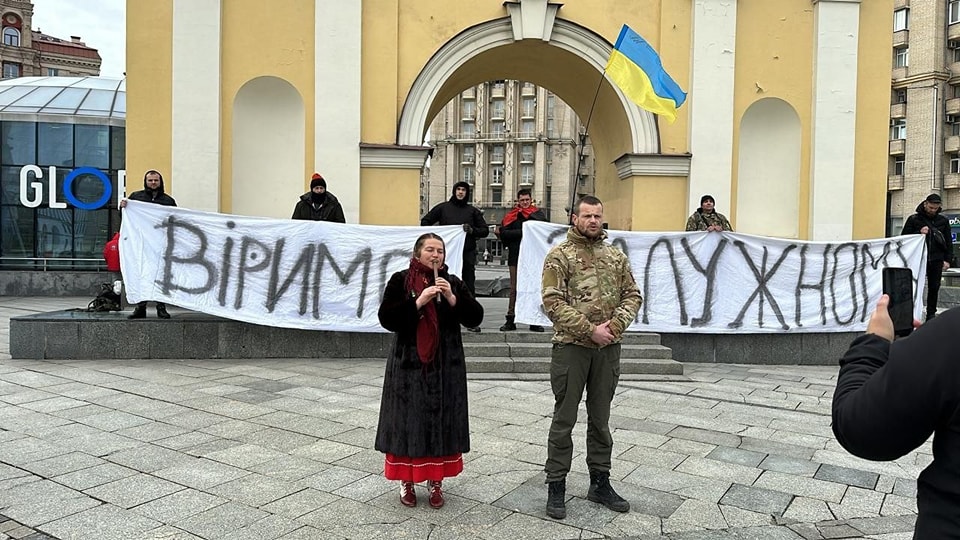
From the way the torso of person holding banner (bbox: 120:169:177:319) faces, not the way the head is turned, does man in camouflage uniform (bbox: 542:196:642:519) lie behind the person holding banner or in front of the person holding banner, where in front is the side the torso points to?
in front

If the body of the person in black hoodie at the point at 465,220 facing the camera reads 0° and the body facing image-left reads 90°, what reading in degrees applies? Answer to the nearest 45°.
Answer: approximately 0°

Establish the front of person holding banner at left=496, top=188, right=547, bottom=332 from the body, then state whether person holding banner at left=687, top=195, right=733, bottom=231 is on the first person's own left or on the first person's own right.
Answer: on the first person's own left

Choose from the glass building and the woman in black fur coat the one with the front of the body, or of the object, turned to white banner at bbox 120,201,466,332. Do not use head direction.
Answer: the glass building

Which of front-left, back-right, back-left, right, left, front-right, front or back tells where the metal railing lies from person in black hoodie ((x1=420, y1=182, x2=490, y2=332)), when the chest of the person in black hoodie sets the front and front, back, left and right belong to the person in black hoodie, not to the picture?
back-right

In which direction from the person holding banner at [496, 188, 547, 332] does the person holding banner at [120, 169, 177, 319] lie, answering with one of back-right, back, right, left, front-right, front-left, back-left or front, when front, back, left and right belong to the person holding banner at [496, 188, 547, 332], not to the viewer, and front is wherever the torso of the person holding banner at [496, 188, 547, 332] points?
right

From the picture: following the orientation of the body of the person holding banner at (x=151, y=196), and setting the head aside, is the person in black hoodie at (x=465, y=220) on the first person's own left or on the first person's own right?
on the first person's own left

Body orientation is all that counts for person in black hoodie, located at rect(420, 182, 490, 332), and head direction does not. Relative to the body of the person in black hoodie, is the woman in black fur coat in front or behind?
in front

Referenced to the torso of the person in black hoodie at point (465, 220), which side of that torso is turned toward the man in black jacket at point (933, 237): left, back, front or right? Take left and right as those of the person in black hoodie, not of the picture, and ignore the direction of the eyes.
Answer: left
